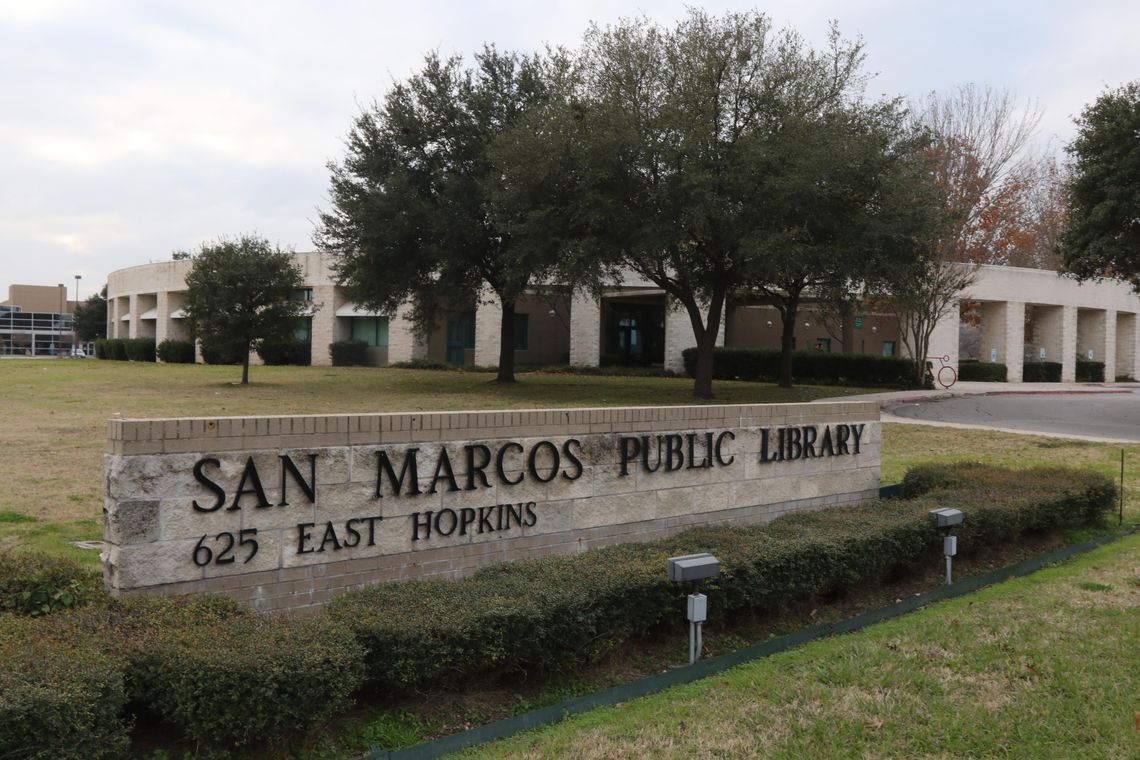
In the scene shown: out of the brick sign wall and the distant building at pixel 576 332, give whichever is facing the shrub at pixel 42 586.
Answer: the distant building

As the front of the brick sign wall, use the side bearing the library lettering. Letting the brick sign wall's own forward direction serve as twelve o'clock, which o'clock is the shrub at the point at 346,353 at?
The shrub is roughly at 7 o'clock from the brick sign wall.

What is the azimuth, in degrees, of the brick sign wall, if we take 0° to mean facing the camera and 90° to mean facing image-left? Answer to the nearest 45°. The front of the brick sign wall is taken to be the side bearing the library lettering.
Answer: approximately 315°

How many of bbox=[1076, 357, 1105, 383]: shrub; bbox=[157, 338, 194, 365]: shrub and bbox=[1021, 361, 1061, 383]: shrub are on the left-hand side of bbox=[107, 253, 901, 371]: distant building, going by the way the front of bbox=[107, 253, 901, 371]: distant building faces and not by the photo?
2

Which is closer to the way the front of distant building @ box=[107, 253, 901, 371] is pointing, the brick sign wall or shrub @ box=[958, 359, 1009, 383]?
the brick sign wall

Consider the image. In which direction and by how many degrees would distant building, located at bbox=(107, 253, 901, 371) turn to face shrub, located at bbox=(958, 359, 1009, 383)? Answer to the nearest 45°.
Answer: approximately 90° to its left

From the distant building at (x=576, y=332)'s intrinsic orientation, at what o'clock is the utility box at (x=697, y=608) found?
The utility box is roughly at 12 o'clock from the distant building.

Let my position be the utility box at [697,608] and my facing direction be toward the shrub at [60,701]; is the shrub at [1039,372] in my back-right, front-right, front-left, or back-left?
back-right

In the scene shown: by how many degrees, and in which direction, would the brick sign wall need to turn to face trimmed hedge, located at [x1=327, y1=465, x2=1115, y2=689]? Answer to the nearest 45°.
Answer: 0° — it already faces it

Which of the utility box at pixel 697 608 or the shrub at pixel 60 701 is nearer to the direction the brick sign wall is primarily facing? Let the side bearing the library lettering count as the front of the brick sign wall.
the utility box

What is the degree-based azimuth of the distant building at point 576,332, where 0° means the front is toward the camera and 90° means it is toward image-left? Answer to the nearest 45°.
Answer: approximately 0°

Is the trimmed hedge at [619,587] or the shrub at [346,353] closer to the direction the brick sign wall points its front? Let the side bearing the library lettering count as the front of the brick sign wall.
the trimmed hedge

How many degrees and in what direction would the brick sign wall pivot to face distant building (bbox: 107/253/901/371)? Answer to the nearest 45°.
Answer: approximately 135° to its left
